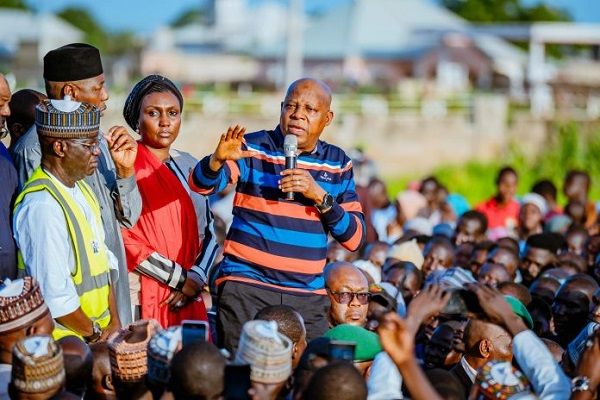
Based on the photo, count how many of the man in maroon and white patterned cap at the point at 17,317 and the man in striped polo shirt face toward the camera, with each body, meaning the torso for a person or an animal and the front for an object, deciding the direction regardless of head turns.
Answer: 1

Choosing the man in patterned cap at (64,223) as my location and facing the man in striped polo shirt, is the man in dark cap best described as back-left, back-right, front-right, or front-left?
front-left

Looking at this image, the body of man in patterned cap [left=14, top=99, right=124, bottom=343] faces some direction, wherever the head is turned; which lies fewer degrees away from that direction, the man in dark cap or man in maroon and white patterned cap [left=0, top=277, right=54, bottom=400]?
the man in maroon and white patterned cap

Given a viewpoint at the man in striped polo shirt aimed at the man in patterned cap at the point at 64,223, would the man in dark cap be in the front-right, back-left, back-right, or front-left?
front-right

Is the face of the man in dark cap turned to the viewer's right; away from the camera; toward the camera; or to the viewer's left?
to the viewer's right

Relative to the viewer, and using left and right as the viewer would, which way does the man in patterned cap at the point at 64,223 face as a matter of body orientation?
facing the viewer and to the right of the viewer

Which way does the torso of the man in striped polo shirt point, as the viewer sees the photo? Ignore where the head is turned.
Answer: toward the camera

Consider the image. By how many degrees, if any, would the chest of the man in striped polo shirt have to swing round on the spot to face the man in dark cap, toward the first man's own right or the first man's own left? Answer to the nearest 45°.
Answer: approximately 90° to the first man's own right

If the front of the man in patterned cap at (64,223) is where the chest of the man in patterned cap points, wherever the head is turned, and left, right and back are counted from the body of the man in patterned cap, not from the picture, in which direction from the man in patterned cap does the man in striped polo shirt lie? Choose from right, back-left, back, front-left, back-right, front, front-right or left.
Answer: front-left
